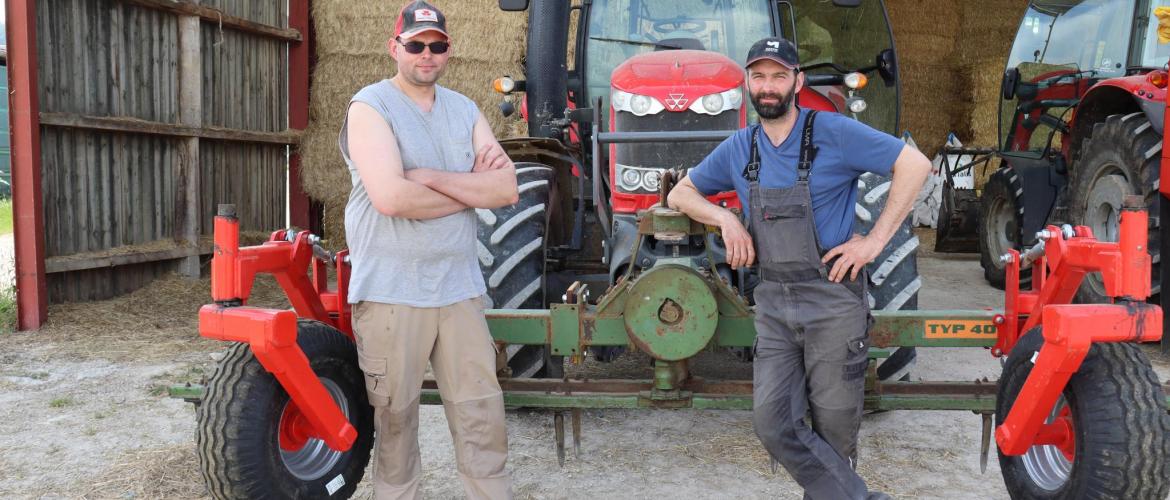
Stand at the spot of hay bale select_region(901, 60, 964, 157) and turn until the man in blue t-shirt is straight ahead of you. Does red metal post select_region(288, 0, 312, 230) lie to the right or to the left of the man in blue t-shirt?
right

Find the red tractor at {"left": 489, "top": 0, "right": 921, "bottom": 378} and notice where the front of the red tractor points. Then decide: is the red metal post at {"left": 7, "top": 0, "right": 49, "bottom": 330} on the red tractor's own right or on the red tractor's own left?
on the red tractor's own right

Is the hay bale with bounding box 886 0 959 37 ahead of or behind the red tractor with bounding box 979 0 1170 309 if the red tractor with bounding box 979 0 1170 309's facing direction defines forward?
ahead

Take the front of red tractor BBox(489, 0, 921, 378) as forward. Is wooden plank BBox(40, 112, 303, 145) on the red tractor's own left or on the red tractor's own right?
on the red tractor's own right

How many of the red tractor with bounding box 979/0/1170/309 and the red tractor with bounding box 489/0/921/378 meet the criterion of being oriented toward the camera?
1

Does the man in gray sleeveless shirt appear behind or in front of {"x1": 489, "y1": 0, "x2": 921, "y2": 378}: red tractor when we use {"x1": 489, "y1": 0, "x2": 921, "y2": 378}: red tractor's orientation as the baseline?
in front

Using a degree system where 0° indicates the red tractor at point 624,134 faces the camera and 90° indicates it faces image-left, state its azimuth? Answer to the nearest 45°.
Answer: approximately 0°

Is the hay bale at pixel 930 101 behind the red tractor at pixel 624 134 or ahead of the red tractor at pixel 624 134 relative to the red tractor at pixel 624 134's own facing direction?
behind
